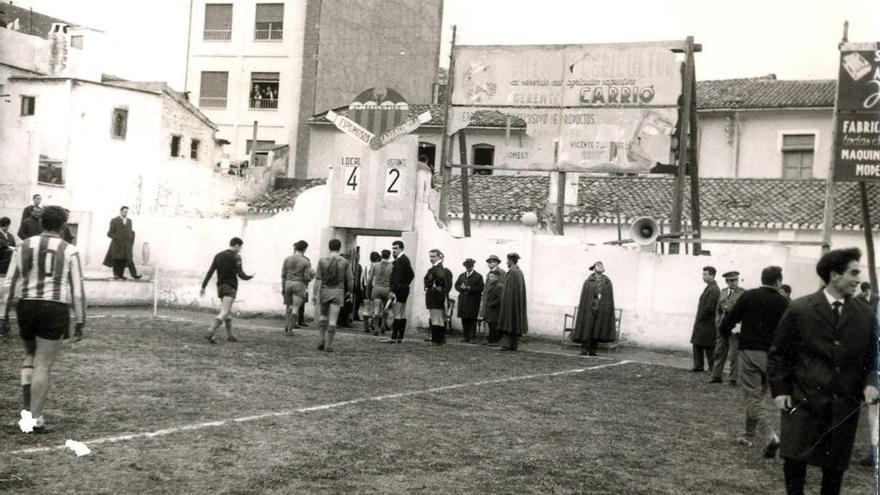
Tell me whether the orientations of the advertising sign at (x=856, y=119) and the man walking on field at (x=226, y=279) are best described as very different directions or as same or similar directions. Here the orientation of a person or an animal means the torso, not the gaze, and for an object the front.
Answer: very different directions

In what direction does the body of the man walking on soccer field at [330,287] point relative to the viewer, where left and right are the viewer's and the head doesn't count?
facing away from the viewer

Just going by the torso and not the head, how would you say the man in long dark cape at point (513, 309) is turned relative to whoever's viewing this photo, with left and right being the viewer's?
facing to the left of the viewer

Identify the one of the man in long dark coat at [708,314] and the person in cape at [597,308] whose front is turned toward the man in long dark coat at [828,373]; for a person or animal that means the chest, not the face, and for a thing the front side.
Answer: the person in cape

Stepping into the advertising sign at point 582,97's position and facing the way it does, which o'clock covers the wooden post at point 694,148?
The wooden post is roughly at 9 o'clock from the advertising sign.

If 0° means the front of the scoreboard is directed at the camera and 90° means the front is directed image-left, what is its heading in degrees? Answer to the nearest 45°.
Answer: approximately 0°

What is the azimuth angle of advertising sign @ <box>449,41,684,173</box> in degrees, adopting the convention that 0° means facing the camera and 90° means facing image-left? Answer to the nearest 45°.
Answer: approximately 0°

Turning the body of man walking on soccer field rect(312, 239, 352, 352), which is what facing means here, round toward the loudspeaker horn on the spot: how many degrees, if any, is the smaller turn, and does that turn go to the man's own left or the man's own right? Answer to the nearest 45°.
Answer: approximately 45° to the man's own right

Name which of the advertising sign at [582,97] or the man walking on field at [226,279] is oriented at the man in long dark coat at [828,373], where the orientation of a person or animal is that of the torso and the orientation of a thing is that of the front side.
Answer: the advertising sign

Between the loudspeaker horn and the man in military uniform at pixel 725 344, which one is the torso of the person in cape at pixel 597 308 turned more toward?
the man in military uniform

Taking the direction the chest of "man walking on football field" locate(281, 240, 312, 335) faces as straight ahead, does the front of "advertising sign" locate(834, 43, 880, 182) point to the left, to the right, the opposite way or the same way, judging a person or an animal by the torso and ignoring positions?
the opposite way
